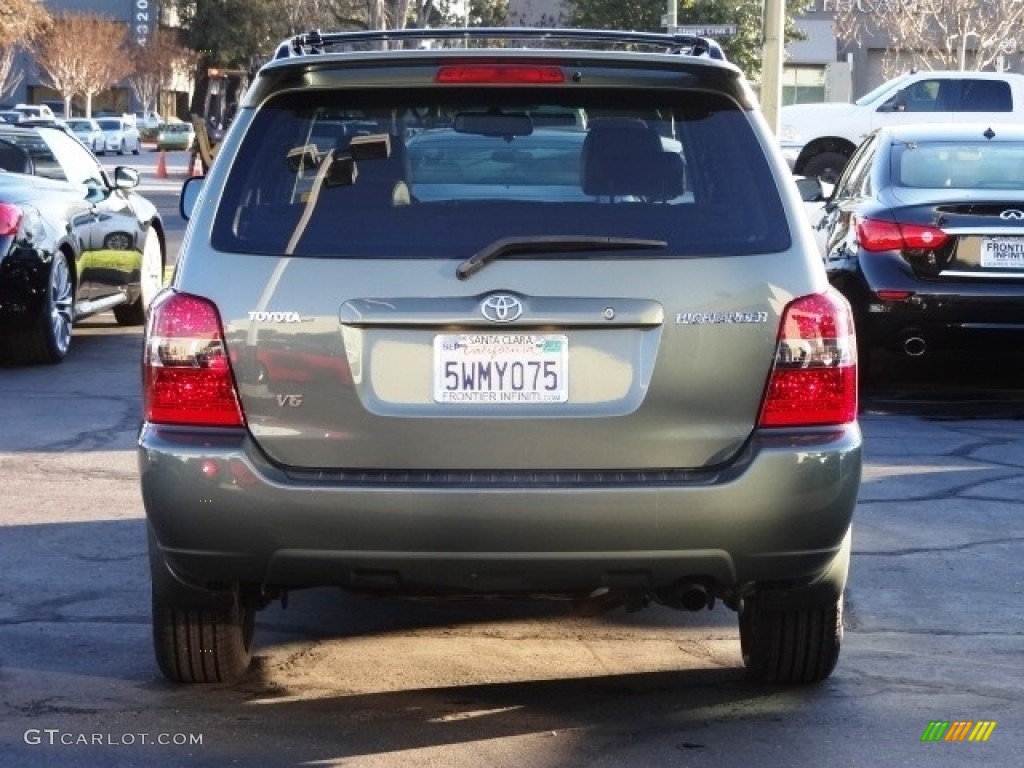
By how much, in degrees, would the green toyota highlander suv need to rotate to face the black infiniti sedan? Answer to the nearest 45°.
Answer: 0° — it already faces it

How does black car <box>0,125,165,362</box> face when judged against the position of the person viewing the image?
facing away from the viewer and to the right of the viewer

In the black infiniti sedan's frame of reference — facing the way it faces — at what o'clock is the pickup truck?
The pickup truck is roughly at 12 o'clock from the black infiniti sedan.

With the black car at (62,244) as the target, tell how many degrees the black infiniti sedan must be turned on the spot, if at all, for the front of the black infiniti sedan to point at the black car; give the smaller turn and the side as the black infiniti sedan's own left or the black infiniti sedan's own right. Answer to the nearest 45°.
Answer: approximately 90° to the black infiniti sedan's own left

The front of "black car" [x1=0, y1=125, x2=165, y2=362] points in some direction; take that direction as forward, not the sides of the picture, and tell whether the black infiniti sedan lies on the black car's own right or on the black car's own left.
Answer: on the black car's own right

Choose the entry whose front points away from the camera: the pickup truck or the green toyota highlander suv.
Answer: the green toyota highlander suv

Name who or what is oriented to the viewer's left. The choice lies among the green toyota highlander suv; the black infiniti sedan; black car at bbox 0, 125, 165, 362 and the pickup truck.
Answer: the pickup truck

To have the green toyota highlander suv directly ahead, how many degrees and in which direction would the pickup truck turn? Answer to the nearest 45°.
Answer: approximately 90° to its left

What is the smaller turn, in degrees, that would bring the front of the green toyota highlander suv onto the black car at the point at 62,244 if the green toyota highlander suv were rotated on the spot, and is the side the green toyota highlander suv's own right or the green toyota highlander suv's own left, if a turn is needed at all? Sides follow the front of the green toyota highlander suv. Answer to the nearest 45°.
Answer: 0° — it already faces it

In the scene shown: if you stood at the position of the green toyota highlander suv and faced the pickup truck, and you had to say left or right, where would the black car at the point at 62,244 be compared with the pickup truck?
left

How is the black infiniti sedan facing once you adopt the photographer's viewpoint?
facing away from the viewer

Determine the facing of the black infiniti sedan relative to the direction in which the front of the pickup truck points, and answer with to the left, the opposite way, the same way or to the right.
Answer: to the right

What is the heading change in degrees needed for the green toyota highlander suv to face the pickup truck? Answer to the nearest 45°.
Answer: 0° — it already faces it

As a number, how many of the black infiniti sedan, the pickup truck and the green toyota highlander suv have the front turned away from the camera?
2

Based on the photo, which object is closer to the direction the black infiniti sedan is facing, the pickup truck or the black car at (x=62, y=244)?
the pickup truck

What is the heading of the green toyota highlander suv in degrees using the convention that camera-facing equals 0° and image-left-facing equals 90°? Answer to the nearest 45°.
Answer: approximately 180°

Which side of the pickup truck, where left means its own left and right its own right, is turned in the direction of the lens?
left

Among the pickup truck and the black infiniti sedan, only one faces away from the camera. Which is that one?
the black infiniti sedan

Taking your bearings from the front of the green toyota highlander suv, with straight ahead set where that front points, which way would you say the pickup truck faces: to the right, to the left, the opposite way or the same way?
to the left
